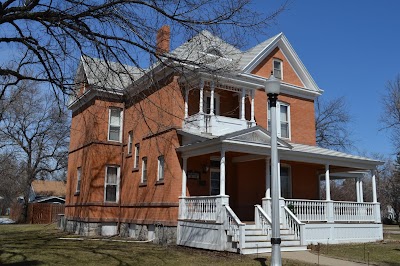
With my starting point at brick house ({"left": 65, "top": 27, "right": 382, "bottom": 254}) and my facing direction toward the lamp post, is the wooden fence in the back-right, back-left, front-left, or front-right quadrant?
back-right

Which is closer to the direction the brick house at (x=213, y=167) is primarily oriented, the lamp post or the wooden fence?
the lamp post

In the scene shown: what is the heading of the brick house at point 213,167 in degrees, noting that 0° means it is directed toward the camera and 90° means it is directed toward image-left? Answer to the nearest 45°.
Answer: approximately 315°

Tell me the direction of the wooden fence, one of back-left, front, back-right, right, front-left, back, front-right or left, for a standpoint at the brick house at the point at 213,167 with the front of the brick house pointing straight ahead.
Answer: back

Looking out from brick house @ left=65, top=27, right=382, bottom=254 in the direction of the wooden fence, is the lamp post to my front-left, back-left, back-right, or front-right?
back-left

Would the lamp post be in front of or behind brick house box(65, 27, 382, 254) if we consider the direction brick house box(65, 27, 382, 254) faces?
in front
